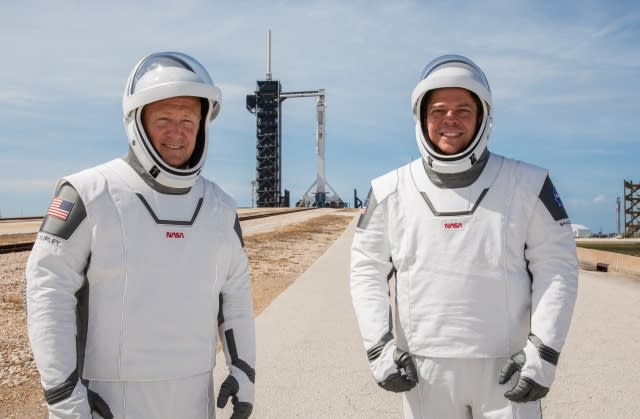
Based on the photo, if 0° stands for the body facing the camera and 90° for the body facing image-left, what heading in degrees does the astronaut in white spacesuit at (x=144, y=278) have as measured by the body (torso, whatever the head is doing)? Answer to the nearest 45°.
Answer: approximately 315°

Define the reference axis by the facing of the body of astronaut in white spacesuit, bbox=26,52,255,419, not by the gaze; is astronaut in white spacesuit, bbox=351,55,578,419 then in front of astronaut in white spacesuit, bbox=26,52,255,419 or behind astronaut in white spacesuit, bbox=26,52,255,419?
in front

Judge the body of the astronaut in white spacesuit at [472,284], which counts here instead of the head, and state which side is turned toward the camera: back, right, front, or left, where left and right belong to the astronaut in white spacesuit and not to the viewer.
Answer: front

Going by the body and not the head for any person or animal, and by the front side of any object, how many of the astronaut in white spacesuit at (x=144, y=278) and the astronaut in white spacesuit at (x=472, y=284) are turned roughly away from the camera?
0

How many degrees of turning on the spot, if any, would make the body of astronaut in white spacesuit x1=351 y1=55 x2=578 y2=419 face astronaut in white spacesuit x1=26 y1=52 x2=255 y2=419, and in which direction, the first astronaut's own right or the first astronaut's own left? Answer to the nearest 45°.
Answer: approximately 45° to the first astronaut's own right

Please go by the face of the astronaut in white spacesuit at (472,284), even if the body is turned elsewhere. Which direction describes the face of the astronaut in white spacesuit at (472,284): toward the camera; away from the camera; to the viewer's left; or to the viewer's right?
toward the camera
